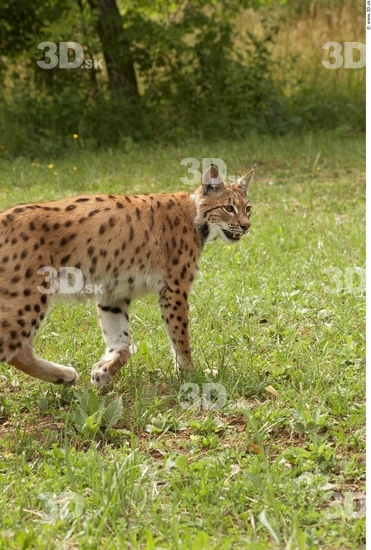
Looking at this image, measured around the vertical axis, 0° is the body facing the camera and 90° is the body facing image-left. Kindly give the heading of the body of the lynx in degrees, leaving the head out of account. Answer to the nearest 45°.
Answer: approximately 270°

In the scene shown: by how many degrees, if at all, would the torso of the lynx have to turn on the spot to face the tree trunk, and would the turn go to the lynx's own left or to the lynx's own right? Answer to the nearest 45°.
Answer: approximately 90° to the lynx's own left

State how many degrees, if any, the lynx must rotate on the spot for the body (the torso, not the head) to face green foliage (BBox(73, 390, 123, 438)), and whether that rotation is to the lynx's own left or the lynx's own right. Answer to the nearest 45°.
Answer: approximately 90° to the lynx's own right
